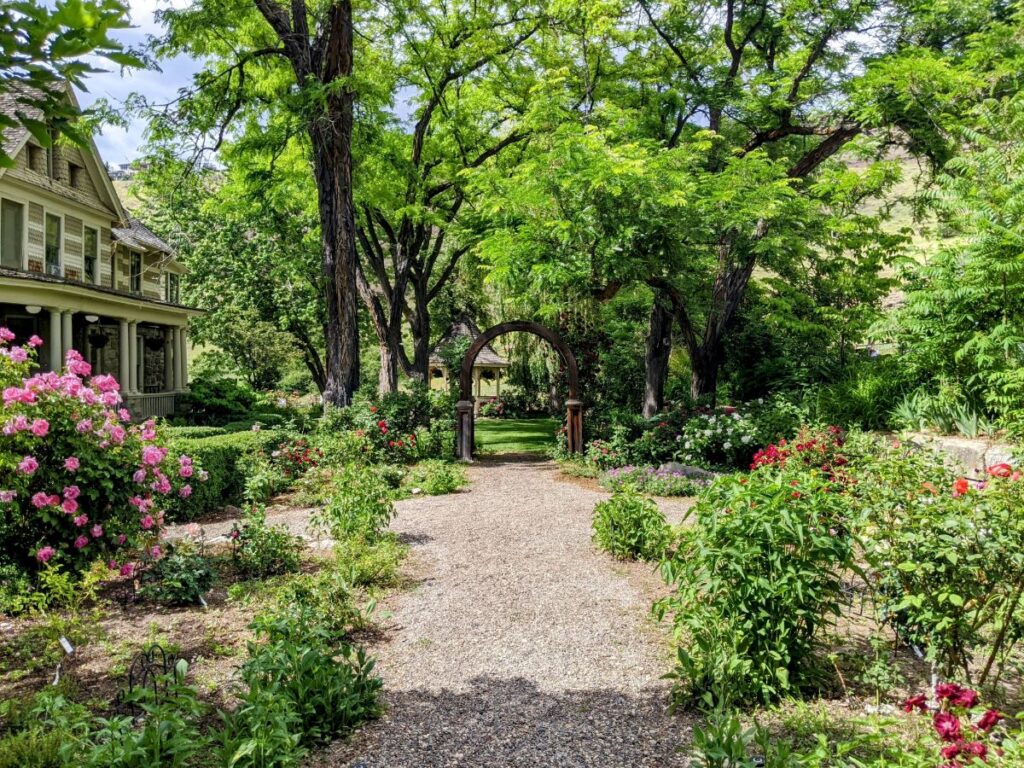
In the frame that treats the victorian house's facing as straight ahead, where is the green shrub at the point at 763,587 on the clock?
The green shrub is roughly at 1 o'clock from the victorian house.

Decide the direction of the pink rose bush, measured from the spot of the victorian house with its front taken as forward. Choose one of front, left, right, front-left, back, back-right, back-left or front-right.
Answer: front-right

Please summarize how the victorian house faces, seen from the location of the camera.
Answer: facing the viewer and to the right of the viewer

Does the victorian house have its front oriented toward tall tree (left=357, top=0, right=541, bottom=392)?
no

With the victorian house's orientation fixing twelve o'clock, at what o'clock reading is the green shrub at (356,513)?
The green shrub is roughly at 1 o'clock from the victorian house.

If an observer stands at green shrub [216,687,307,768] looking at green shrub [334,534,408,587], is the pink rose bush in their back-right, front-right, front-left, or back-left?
front-left

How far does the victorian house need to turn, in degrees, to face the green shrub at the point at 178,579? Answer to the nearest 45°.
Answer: approximately 45° to its right

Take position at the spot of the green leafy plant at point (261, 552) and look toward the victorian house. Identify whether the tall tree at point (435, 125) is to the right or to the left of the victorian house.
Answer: right

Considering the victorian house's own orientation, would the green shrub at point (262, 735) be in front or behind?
in front

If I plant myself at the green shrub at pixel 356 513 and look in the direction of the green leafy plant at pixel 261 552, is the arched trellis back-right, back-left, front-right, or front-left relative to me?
back-right

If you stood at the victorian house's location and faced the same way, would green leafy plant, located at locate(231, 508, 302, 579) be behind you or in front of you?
in front

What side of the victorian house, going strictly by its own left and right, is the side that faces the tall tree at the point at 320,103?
front

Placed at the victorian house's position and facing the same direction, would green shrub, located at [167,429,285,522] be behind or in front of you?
in front

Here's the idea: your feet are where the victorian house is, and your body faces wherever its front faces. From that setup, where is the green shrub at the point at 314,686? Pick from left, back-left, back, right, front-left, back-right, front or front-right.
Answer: front-right
